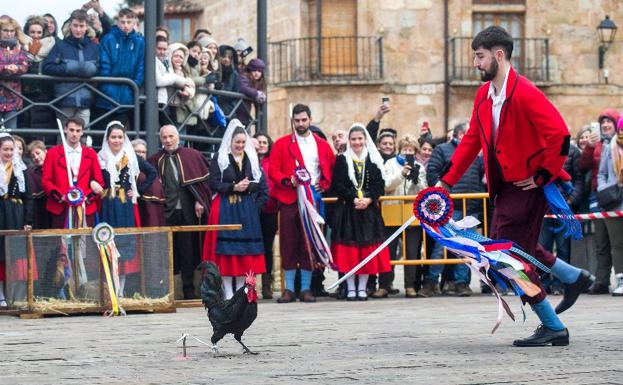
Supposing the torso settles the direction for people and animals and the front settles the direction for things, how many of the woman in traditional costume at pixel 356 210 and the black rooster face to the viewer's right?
1

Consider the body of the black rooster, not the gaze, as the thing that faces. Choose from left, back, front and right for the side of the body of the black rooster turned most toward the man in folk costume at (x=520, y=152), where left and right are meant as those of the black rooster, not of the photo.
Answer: front

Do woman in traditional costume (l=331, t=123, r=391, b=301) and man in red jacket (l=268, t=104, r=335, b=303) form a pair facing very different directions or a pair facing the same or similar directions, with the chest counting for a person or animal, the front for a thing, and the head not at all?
same or similar directions

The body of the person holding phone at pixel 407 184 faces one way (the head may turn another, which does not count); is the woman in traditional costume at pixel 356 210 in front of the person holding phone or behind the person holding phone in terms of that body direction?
in front

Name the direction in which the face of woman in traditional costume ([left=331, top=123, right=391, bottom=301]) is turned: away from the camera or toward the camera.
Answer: toward the camera

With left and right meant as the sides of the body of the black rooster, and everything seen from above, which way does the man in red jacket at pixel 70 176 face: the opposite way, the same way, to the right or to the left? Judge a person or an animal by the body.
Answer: to the right

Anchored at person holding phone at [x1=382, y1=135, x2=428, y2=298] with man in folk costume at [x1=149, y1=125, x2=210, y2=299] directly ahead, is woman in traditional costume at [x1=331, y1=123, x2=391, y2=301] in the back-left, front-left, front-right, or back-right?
front-left

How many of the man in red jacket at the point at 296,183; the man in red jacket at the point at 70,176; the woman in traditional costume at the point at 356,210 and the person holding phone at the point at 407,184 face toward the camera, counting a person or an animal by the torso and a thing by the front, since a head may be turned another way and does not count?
4

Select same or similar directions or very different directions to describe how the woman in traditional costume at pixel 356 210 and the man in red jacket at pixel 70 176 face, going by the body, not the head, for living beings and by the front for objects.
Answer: same or similar directions

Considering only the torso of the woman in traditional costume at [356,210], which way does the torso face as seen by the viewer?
toward the camera

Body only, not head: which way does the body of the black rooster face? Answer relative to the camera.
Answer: to the viewer's right

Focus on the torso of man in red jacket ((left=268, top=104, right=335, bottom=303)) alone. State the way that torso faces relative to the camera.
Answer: toward the camera

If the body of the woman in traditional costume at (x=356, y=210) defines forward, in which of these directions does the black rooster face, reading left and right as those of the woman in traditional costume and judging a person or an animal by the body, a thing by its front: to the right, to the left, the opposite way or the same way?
to the left

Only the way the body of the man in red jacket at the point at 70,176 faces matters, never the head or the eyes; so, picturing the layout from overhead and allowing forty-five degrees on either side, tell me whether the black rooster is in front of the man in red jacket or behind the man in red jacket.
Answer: in front

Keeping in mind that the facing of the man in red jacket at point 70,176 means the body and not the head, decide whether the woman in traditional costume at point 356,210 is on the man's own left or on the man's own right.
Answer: on the man's own left

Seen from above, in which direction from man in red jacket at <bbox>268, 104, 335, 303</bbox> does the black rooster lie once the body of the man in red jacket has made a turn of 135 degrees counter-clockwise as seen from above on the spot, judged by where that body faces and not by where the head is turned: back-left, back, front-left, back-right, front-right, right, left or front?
back-right
